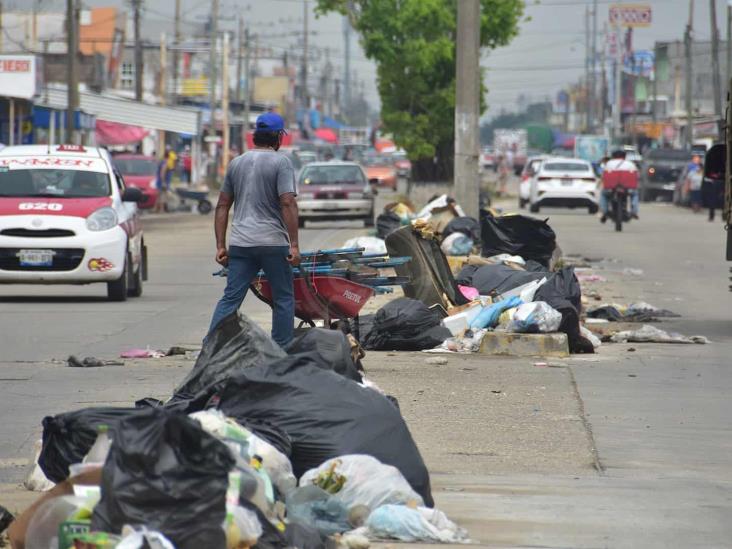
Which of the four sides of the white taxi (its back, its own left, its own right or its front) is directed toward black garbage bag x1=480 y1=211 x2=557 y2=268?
left

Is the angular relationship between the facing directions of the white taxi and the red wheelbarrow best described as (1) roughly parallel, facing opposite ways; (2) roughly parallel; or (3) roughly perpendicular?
roughly perpendicular

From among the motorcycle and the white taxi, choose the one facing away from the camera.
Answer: the motorcycle

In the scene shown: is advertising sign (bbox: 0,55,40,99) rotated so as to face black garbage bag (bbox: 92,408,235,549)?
yes

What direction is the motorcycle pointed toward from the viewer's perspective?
away from the camera

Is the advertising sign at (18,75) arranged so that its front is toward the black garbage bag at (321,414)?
yes

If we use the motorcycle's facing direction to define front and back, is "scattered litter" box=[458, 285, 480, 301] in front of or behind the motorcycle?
behind

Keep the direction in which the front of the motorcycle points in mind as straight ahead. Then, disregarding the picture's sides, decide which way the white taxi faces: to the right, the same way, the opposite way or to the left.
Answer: the opposite way

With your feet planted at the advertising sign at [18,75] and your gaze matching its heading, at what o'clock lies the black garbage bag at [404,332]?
The black garbage bag is roughly at 12 o'clock from the advertising sign.
